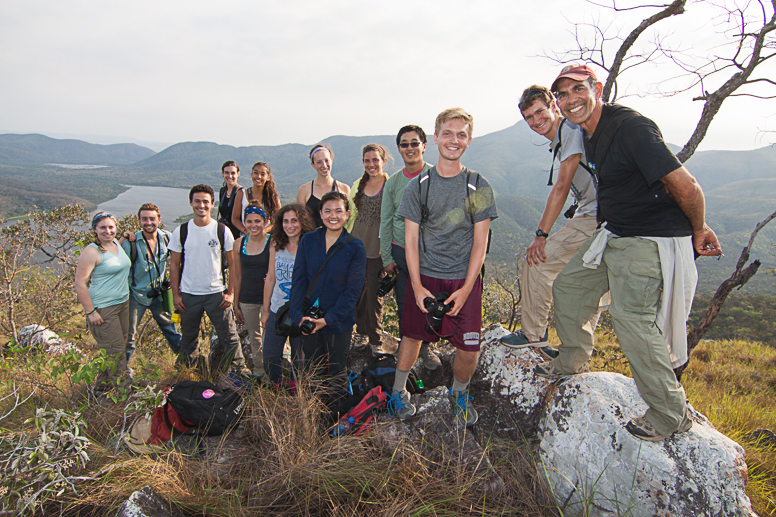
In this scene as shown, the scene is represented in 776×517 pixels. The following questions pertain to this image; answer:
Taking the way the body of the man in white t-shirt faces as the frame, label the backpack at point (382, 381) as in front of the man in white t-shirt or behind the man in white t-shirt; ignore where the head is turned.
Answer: in front

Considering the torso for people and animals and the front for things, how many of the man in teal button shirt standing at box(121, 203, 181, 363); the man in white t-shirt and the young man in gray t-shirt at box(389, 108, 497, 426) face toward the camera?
3

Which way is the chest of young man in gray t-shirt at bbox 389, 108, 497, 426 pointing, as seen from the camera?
toward the camera

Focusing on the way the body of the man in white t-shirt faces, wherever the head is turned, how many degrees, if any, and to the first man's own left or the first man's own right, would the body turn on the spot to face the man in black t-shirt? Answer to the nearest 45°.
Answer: approximately 45° to the first man's own left

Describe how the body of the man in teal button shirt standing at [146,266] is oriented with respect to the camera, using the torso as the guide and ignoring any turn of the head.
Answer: toward the camera

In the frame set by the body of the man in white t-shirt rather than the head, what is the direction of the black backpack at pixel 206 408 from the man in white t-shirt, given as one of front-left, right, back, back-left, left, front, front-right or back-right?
front

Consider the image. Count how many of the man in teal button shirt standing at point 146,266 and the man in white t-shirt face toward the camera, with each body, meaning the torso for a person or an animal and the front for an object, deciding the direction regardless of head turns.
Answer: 2

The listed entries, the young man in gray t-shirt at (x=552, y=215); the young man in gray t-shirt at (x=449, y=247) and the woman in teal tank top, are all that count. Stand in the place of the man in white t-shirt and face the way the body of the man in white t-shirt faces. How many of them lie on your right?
1

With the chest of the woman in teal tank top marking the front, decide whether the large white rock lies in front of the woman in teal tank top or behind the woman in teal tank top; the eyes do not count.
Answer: in front

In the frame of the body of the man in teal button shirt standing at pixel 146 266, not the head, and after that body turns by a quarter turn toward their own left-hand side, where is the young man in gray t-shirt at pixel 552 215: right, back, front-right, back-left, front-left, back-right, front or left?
front-right
